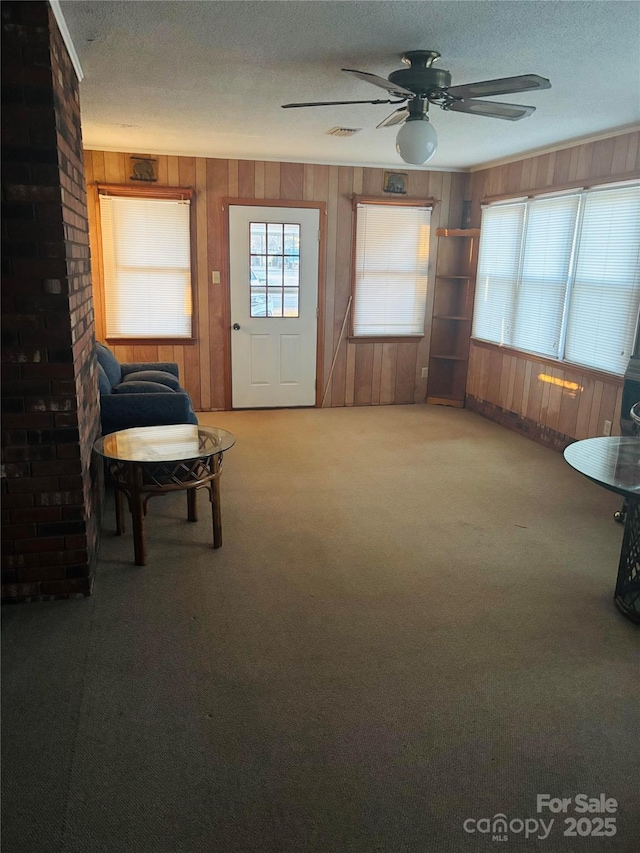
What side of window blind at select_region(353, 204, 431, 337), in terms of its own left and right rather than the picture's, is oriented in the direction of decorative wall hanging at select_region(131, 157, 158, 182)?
right

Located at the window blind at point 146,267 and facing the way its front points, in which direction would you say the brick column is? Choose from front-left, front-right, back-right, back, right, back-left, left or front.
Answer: front

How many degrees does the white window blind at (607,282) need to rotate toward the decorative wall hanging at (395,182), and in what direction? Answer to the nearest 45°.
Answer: approximately 90° to its right

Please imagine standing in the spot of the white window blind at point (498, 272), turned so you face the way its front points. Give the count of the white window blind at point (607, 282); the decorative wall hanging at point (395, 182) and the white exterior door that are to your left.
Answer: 1

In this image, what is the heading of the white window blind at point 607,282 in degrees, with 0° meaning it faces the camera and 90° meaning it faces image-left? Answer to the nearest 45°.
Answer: approximately 45°

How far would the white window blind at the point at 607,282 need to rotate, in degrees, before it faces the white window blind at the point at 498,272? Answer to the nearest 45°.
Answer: approximately 90° to its right

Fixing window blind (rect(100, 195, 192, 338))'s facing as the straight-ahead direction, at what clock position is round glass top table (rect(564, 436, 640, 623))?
The round glass top table is roughly at 11 o'clock from the window blind.

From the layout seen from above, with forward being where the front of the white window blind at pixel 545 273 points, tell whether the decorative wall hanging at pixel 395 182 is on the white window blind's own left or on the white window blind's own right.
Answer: on the white window blind's own right

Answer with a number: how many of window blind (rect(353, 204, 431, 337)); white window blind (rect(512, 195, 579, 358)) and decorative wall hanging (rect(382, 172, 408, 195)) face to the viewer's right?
0

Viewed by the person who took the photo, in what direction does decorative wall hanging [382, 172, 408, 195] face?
facing the viewer

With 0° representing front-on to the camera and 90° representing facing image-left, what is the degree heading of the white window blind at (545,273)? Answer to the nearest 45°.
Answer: approximately 45°
